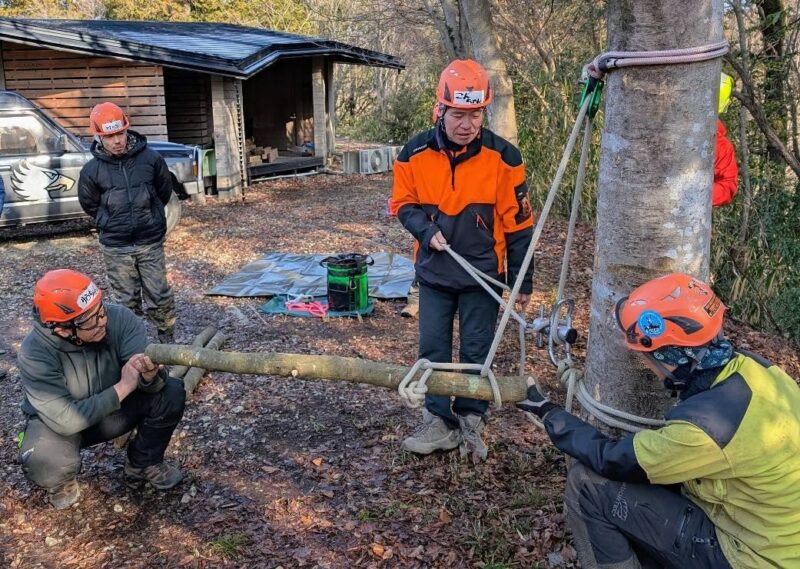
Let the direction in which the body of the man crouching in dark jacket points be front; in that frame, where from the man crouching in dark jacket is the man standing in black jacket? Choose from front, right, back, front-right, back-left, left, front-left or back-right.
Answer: back-left

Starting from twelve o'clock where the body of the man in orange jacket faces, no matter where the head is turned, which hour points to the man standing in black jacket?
The man standing in black jacket is roughly at 4 o'clock from the man in orange jacket.

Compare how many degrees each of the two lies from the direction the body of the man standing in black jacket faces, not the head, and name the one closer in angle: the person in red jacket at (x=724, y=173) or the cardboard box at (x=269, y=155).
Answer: the person in red jacket

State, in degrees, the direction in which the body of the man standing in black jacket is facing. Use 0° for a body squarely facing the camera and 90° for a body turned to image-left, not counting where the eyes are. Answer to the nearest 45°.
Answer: approximately 0°

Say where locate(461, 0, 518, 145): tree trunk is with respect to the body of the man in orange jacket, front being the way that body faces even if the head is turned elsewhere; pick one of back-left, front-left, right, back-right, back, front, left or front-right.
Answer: back

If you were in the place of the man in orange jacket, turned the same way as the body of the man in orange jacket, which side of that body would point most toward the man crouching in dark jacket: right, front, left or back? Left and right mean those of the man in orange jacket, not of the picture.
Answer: right
